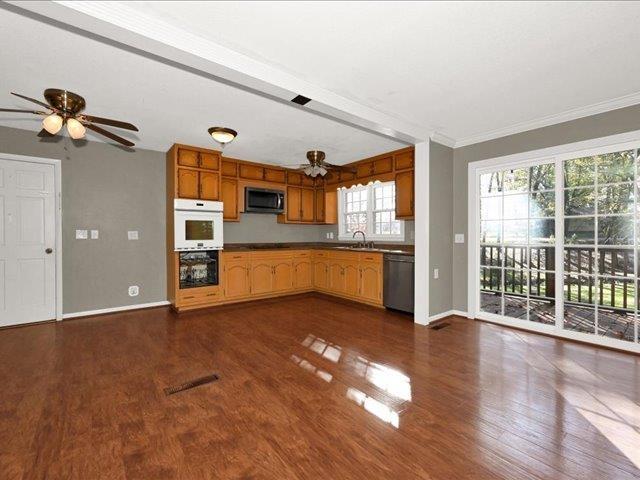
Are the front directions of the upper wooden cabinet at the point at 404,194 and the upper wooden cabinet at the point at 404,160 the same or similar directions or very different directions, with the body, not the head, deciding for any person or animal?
same or similar directions

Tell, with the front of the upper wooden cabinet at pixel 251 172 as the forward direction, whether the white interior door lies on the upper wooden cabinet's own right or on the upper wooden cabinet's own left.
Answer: on the upper wooden cabinet's own right

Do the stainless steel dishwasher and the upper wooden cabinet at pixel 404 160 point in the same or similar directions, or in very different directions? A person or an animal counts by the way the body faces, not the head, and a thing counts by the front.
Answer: same or similar directions

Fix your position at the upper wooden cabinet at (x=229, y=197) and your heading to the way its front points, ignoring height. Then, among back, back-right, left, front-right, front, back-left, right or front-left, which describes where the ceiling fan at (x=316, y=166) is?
front-left

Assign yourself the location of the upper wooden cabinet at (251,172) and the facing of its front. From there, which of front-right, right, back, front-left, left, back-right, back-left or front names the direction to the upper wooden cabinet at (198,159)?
right

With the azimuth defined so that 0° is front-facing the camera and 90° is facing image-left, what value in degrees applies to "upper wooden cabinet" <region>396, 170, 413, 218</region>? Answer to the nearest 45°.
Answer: approximately 45°

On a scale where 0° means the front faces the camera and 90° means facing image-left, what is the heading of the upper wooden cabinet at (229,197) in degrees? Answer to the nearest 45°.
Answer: approximately 0°

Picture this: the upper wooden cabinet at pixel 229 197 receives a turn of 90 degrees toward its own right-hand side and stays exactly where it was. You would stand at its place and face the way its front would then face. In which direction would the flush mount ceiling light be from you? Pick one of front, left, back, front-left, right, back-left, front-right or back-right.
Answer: left

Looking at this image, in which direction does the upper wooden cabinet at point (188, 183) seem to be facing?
toward the camera

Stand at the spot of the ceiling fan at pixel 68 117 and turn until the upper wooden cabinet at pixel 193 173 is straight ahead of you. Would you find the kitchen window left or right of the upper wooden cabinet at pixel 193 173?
right

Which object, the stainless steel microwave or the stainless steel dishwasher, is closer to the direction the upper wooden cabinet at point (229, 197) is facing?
the stainless steel dishwasher
